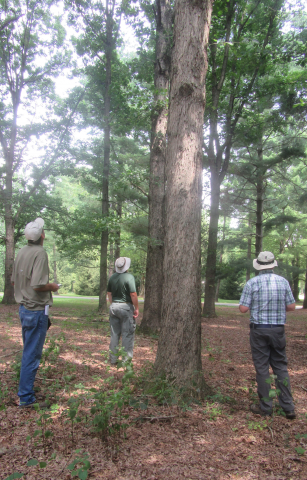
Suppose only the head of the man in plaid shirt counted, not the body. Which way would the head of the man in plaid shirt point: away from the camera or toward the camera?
away from the camera

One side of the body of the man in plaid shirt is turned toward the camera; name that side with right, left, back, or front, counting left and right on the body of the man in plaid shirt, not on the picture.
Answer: back

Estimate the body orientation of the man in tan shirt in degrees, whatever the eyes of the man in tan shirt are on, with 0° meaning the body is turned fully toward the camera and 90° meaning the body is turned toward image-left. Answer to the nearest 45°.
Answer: approximately 225°

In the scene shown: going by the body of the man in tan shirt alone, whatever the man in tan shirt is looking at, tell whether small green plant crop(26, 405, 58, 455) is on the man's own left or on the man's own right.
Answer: on the man's own right

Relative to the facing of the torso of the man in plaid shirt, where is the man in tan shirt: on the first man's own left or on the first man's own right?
on the first man's own left

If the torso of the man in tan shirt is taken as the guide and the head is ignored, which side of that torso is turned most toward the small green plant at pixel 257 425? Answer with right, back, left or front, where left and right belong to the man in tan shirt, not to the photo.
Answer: right

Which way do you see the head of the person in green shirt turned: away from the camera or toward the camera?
away from the camera

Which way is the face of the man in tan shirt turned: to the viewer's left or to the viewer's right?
to the viewer's right

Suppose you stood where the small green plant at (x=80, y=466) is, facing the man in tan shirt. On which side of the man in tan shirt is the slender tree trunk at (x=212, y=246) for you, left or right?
right

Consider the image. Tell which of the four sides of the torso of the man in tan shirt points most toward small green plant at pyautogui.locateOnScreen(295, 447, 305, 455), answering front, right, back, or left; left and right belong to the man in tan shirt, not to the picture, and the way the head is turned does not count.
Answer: right
